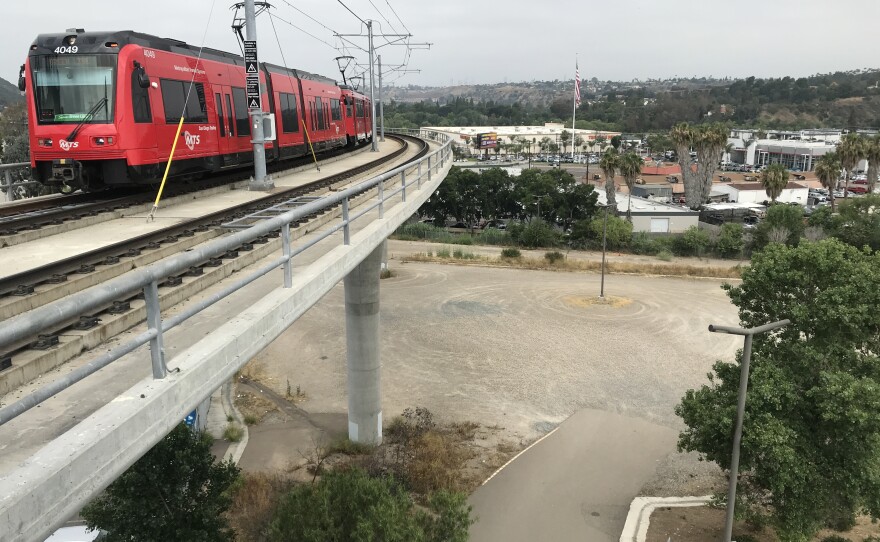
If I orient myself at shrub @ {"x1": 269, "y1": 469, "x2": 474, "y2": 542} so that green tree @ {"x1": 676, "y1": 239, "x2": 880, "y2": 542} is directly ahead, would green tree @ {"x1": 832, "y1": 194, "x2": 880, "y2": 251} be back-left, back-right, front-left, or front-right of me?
front-left

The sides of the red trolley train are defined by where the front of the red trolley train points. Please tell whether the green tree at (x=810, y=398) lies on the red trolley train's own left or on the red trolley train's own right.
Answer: on the red trolley train's own left

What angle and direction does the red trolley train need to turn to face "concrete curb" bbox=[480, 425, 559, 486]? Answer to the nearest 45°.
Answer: approximately 135° to its left

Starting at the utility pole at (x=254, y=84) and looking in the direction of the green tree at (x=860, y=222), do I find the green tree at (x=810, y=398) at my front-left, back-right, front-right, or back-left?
front-right

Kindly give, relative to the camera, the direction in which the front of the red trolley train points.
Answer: facing the viewer and to the left of the viewer
